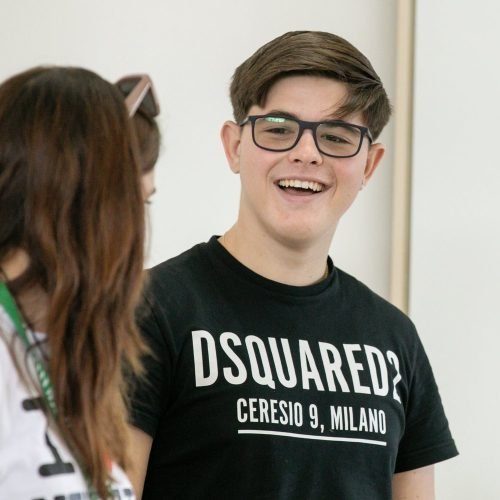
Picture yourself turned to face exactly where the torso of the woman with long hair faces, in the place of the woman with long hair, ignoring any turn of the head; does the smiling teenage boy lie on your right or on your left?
on your left

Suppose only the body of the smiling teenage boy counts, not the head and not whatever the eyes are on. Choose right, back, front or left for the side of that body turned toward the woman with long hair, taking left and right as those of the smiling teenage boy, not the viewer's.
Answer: front

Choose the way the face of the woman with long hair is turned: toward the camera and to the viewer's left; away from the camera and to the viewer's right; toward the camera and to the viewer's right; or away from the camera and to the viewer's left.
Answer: away from the camera and to the viewer's right

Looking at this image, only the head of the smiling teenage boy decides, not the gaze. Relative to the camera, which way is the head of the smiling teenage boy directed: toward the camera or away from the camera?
toward the camera

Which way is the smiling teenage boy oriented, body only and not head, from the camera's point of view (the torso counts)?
toward the camera

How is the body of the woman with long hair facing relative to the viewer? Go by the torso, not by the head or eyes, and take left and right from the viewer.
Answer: facing to the right of the viewer

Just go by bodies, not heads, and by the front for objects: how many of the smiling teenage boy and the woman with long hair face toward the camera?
1
